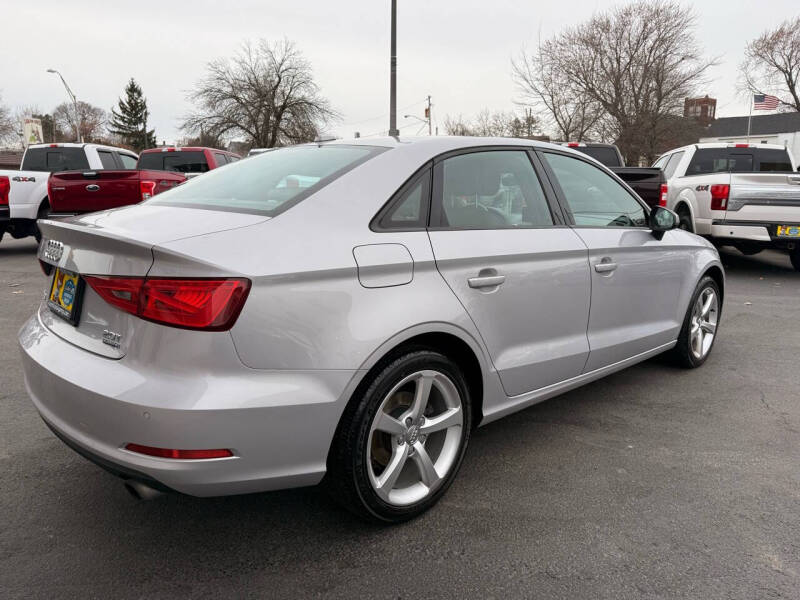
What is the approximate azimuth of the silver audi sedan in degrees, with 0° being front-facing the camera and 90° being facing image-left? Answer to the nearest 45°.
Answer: approximately 225°

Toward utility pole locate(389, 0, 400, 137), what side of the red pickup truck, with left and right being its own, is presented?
front

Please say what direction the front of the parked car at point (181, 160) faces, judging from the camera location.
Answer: facing away from the viewer and to the right of the viewer

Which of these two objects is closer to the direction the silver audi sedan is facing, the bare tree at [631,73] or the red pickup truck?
the bare tree

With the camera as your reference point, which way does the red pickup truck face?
facing away from the viewer and to the right of the viewer

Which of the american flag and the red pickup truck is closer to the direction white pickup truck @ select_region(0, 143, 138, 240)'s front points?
the american flag

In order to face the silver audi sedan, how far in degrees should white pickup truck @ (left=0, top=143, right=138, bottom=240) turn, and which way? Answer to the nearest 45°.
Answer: approximately 135° to its right

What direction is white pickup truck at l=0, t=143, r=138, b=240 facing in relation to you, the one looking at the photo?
facing away from the viewer and to the right of the viewer

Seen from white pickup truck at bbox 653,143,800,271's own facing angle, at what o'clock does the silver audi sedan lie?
The silver audi sedan is roughly at 8 o'clock from the white pickup truck.

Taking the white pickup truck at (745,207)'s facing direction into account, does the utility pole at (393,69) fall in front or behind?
in front
